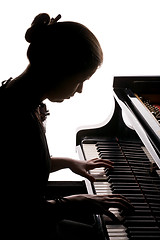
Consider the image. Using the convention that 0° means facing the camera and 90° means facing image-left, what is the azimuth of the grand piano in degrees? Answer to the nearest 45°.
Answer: approximately 90°
